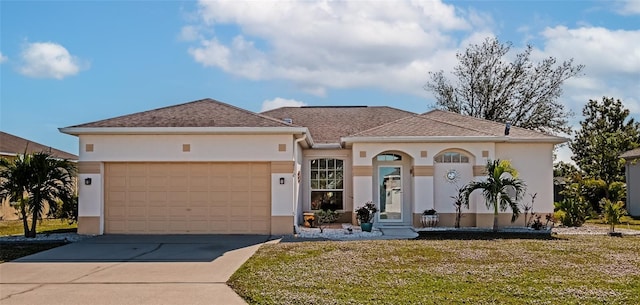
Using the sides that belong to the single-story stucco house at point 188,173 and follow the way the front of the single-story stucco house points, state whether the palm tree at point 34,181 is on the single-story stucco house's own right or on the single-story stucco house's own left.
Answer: on the single-story stucco house's own right

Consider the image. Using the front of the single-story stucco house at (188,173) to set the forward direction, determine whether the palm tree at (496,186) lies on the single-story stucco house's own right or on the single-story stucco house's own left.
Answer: on the single-story stucco house's own left

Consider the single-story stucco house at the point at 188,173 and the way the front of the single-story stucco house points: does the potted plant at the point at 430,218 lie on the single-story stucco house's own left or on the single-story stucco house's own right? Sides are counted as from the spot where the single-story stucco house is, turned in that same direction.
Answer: on the single-story stucco house's own left

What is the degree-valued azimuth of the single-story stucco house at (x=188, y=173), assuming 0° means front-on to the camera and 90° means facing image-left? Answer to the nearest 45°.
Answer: approximately 0°

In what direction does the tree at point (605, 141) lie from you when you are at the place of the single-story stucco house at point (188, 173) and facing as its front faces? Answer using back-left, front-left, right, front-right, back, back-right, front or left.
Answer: back-left

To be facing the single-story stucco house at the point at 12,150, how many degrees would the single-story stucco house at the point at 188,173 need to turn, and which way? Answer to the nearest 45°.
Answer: approximately 135° to its right

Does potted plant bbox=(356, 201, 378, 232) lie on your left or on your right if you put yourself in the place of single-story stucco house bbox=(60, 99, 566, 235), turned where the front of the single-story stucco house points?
on your left

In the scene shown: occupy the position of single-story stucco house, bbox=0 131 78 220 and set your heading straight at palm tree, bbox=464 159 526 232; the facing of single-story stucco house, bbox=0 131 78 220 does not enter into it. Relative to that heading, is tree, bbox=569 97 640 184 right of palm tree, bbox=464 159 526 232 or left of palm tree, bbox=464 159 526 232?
left

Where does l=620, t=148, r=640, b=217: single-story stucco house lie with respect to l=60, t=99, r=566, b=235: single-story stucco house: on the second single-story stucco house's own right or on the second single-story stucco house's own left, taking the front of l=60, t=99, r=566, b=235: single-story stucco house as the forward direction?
on the second single-story stucco house's own left

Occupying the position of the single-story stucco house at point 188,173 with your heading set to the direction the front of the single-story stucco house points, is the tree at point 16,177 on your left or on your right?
on your right
